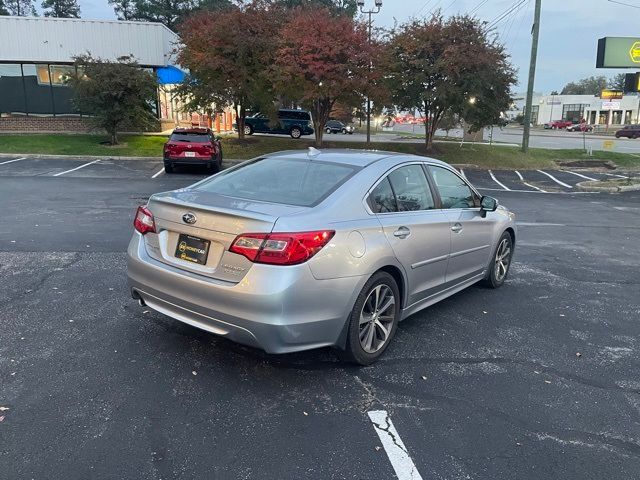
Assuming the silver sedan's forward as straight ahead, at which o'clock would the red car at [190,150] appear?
The red car is roughly at 10 o'clock from the silver sedan.

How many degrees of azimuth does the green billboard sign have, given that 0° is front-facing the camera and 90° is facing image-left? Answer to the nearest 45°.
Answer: approximately 0°

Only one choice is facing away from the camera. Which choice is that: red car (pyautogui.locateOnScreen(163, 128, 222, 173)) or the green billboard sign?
the red car

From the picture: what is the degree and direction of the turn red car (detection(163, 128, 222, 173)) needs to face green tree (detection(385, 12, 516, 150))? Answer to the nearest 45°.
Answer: approximately 90° to its right

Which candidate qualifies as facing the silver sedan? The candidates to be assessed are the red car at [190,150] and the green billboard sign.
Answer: the green billboard sign

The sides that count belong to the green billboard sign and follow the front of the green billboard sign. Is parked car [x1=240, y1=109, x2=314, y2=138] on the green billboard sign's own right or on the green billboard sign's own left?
on the green billboard sign's own right

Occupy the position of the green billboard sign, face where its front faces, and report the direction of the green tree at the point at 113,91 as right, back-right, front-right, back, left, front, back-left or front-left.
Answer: front-right

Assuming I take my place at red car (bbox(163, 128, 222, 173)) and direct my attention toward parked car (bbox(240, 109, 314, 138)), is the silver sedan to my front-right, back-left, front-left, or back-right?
back-right

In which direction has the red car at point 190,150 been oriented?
away from the camera

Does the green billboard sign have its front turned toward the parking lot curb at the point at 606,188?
yes

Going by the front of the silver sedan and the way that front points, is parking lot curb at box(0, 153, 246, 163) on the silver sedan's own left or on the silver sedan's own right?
on the silver sedan's own left

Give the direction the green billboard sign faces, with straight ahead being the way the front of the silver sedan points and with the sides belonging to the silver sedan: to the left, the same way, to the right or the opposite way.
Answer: the opposite way

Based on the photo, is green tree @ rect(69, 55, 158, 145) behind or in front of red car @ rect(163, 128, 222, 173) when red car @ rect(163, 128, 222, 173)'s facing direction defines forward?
in front

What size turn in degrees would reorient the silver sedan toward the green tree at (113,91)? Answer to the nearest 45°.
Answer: approximately 90° to its left

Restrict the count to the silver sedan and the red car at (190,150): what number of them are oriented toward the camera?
0
